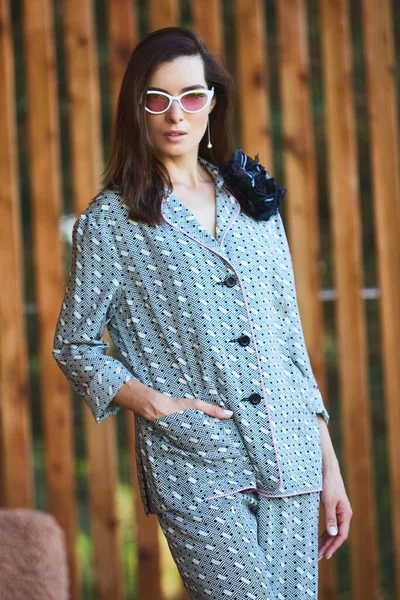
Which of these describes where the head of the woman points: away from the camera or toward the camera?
toward the camera

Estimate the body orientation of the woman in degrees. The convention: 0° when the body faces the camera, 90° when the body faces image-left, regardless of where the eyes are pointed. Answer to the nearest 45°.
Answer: approximately 315°
